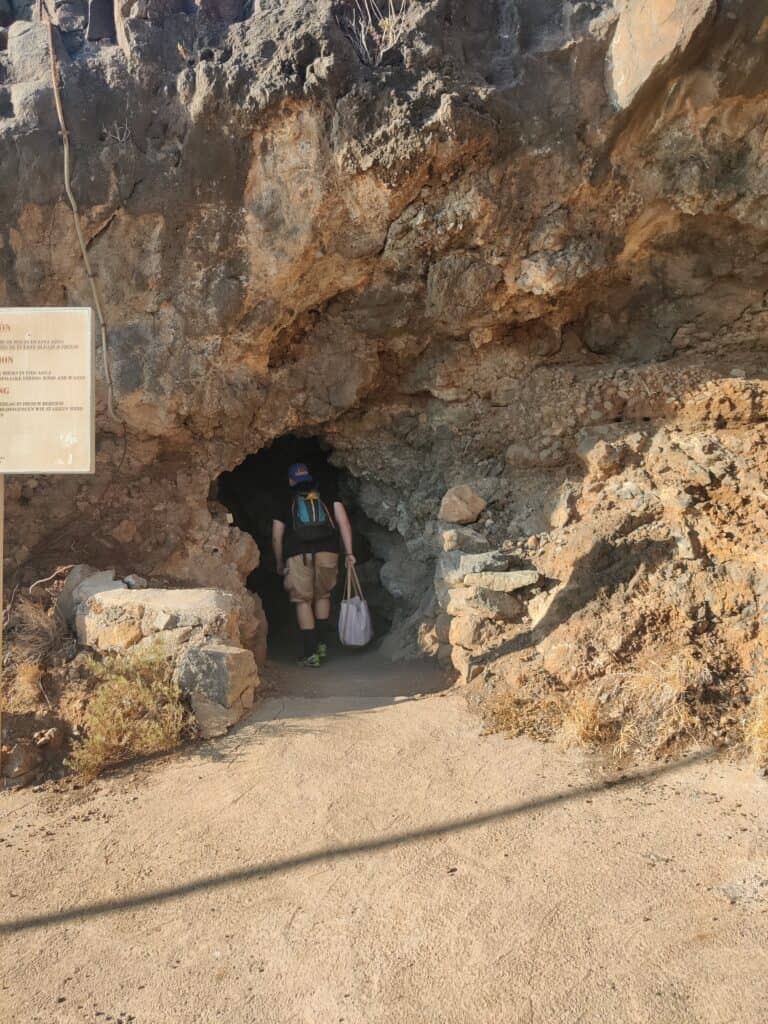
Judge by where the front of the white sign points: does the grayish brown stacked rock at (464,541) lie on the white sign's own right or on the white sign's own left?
on the white sign's own left

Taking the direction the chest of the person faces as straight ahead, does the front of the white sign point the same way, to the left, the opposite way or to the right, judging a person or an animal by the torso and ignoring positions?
the opposite way

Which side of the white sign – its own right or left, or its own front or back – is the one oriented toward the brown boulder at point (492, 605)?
left

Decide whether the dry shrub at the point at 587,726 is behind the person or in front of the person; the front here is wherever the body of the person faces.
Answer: behind

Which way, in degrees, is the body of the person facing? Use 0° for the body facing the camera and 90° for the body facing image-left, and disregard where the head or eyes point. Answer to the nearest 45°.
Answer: approximately 180°

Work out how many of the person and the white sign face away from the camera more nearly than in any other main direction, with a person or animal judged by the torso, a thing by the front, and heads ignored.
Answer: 1

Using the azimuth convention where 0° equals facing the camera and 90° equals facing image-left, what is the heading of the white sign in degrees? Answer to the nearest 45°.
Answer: approximately 0°

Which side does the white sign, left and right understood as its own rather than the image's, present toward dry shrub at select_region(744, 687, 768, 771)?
left

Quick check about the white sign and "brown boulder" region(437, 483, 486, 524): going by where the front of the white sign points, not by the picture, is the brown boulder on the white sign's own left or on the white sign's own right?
on the white sign's own left
